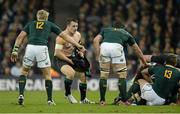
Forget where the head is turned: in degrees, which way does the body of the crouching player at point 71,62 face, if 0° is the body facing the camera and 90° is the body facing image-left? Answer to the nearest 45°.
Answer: approximately 315°
